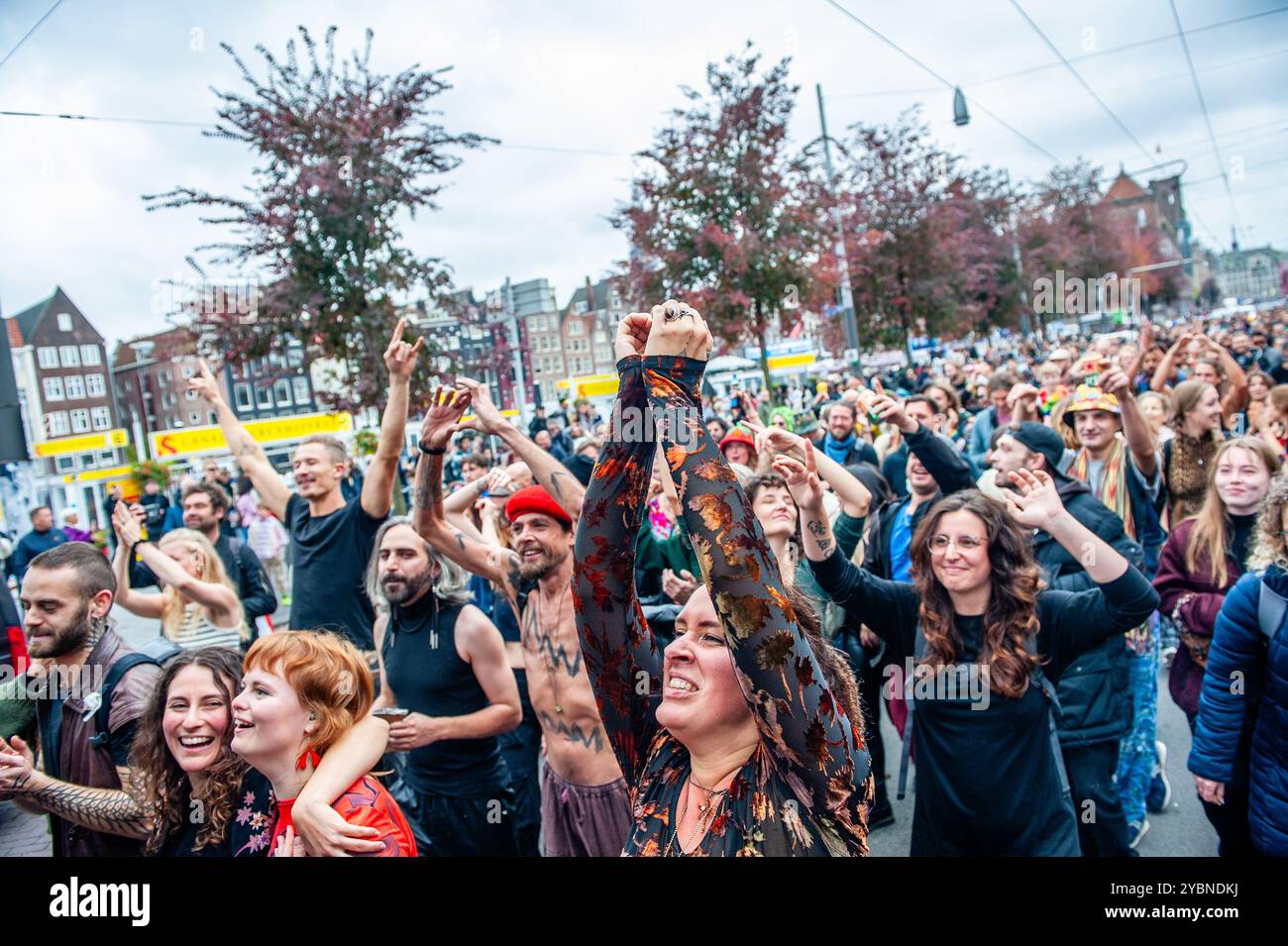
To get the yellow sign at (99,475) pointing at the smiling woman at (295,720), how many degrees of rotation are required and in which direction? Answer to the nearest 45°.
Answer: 0° — it already faces them

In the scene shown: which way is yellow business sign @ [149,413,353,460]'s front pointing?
toward the camera

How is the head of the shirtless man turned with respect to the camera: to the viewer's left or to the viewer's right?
to the viewer's left

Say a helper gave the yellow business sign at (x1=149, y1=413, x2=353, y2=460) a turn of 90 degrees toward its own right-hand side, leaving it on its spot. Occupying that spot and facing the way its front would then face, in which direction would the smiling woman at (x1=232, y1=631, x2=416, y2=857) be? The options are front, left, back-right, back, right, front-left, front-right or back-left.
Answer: left

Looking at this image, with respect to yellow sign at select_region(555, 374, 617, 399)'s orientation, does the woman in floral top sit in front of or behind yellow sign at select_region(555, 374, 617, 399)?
in front

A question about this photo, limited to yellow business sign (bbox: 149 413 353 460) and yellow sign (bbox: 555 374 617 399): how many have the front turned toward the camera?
2

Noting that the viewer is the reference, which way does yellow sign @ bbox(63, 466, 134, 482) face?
facing the viewer

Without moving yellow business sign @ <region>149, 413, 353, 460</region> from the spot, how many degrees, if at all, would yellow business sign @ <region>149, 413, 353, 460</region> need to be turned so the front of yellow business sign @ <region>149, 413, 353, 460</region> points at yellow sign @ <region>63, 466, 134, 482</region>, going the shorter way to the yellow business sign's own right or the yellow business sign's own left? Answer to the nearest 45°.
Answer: approximately 90° to the yellow business sign's own right

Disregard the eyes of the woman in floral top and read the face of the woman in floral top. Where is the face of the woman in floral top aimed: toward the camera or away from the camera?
toward the camera

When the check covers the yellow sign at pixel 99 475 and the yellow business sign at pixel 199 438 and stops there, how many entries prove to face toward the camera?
2

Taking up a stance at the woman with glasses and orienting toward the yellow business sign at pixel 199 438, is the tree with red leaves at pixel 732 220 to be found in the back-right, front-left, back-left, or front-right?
front-right

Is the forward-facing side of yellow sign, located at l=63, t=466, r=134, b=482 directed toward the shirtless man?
yes

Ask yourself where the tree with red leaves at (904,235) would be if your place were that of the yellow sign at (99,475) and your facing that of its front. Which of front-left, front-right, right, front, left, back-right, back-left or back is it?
front-left

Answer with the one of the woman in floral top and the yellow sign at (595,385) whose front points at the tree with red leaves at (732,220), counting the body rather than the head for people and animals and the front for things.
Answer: the yellow sign

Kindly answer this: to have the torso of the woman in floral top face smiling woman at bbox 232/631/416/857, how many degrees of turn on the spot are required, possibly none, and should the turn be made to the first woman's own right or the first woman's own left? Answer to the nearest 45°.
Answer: approximately 90° to the first woman's own right

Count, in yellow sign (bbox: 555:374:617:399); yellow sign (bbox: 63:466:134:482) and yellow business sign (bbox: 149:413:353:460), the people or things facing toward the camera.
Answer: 3

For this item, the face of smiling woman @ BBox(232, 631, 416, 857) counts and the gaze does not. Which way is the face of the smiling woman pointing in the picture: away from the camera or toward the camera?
toward the camera
